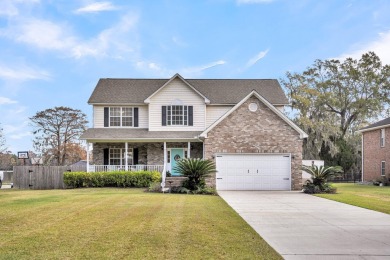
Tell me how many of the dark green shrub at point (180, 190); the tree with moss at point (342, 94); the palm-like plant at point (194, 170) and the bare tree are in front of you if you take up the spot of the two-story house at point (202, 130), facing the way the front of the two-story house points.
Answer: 2

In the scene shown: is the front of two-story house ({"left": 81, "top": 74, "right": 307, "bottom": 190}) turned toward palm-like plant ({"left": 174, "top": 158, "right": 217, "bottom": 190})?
yes

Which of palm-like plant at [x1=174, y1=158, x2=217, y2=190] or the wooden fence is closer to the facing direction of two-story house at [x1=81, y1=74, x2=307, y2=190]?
the palm-like plant

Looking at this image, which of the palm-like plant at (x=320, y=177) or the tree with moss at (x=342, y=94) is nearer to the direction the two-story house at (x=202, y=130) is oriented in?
the palm-like plant

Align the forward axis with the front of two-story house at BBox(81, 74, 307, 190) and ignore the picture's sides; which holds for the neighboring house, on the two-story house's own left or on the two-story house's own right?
on the two-story house's own left

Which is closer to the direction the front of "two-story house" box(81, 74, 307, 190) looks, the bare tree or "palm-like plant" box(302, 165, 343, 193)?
the palm-like plant

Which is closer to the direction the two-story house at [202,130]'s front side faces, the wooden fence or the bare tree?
the wooden fence

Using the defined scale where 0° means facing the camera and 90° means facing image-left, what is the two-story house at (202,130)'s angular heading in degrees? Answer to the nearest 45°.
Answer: approximately 0°

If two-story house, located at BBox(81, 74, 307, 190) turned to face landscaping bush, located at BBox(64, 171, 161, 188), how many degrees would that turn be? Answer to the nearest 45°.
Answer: approximately 45° to its right

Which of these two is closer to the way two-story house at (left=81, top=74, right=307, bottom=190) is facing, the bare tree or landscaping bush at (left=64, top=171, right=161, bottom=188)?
the landscaping bush

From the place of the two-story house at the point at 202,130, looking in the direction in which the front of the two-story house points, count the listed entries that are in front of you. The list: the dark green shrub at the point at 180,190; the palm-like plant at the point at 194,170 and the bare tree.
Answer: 2
